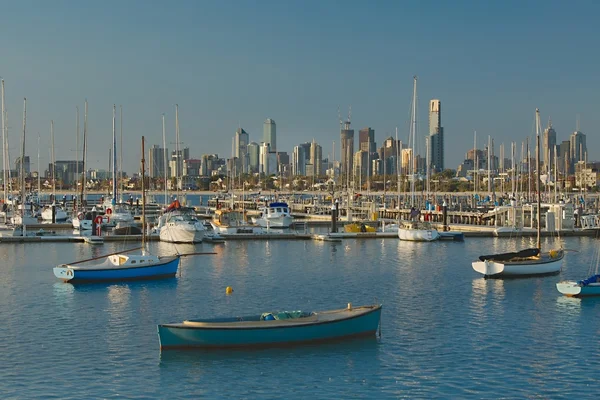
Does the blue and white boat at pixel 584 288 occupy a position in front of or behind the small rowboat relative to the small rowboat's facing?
in front

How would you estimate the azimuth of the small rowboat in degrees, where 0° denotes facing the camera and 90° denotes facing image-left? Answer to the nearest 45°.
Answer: approximately 270°
